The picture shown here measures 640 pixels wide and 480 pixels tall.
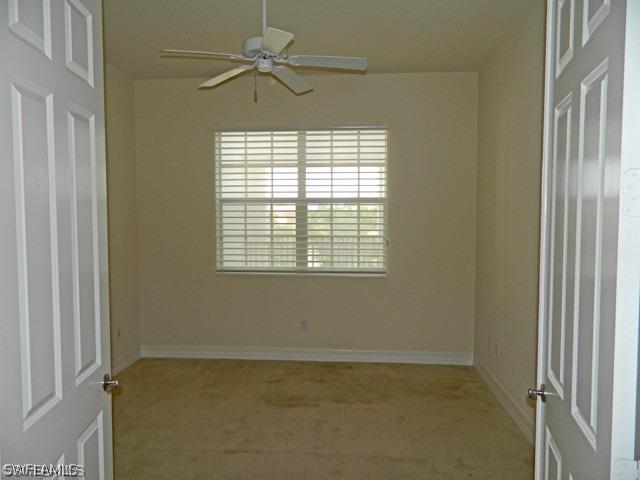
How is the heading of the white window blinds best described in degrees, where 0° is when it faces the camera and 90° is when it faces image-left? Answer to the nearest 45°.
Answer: approximately 0°

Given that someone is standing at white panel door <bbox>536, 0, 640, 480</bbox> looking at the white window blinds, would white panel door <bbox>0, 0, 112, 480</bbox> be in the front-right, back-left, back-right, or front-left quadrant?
front-left

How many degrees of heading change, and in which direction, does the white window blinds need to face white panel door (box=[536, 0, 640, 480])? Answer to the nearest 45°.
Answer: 0° — it already faces it

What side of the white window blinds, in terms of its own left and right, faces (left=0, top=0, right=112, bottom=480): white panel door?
front

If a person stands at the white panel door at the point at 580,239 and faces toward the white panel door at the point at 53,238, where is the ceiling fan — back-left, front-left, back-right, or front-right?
front-right

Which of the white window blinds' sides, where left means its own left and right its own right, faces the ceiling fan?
front
